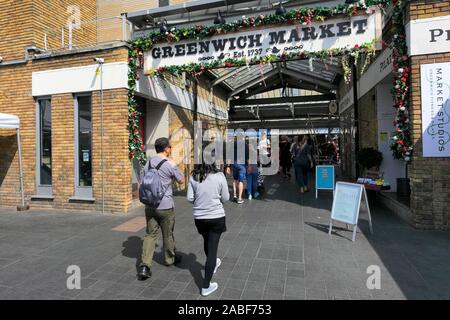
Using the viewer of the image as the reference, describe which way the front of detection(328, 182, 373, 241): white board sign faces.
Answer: facing the viewer and to the left of the viewer

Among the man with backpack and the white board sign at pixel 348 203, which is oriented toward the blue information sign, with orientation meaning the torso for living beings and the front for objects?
the man with backpack

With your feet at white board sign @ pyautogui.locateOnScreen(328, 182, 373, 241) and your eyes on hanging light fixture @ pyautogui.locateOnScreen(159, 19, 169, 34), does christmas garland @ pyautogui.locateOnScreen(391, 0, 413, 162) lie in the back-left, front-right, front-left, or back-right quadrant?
back-right

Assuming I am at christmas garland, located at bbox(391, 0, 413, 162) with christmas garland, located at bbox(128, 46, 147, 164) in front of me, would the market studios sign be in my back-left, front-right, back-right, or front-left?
back-left

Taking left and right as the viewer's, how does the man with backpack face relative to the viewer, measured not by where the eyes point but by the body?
facing away from the viewer and to the right of the viewer

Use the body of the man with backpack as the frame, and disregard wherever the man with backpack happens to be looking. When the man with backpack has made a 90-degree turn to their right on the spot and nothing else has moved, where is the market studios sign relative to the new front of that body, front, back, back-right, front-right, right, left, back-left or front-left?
front-left

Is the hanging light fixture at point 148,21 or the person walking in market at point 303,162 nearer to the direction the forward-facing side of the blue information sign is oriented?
the hanging light fixture

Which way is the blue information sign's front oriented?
toward the camera

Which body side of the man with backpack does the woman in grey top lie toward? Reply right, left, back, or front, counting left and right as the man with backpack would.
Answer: right

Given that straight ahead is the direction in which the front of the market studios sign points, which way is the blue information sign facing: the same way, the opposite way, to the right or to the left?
the same way

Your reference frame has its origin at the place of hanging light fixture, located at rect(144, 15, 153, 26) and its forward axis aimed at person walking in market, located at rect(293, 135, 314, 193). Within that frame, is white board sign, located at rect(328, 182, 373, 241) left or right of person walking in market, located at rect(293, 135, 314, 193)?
right

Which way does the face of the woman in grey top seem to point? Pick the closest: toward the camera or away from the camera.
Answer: away from the camera

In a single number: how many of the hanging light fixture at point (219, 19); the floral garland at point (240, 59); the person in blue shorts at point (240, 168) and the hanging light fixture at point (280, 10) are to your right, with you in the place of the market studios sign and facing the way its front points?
4

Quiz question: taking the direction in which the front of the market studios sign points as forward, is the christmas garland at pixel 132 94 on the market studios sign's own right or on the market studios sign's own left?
on the market studios sign's own right

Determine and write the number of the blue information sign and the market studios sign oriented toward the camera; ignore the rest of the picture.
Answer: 2

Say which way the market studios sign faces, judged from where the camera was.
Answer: facing the viewer
